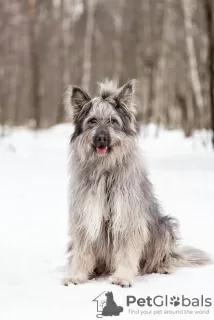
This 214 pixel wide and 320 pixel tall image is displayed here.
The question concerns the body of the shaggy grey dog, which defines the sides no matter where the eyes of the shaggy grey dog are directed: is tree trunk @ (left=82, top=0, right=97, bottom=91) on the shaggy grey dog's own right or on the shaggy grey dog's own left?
on the shaggy grey dog's own right

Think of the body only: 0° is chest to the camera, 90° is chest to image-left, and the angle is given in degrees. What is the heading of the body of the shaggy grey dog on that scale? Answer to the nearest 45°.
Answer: approximately 45°
